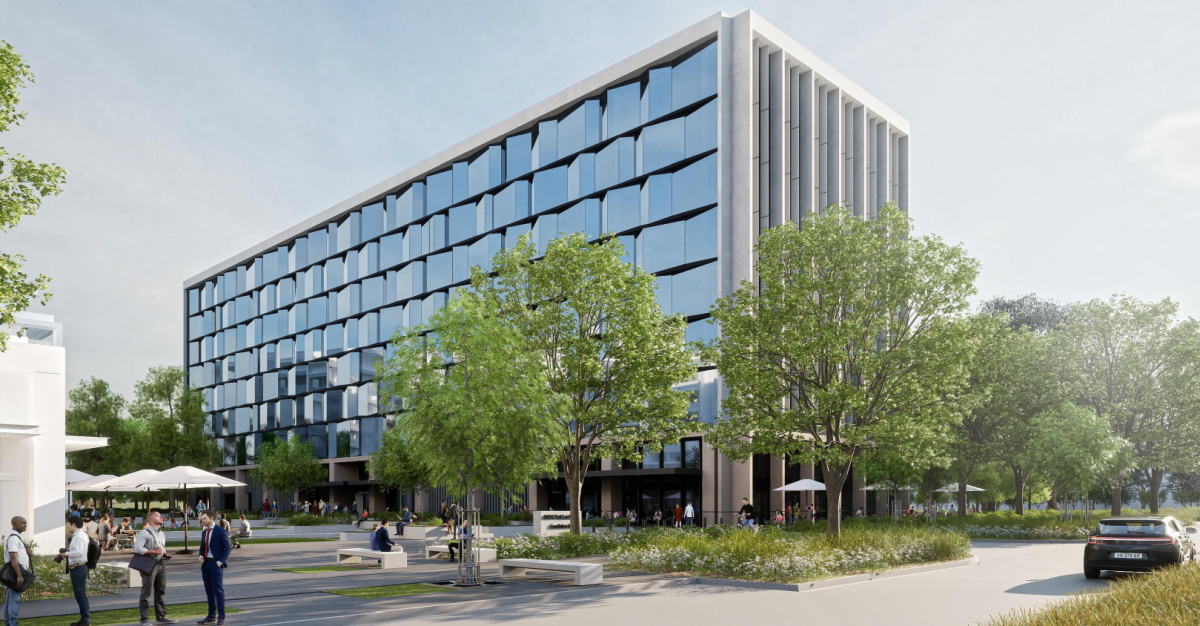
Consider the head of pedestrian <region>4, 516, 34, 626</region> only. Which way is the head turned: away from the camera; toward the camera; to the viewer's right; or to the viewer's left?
to the viewer's right

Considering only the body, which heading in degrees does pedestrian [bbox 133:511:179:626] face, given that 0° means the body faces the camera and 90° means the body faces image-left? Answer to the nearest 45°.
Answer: approximately 315°

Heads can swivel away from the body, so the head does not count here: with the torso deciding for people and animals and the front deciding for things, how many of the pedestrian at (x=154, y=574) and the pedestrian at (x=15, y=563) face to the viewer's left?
0

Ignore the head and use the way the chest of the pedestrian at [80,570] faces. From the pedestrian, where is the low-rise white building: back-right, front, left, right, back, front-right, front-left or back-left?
right
